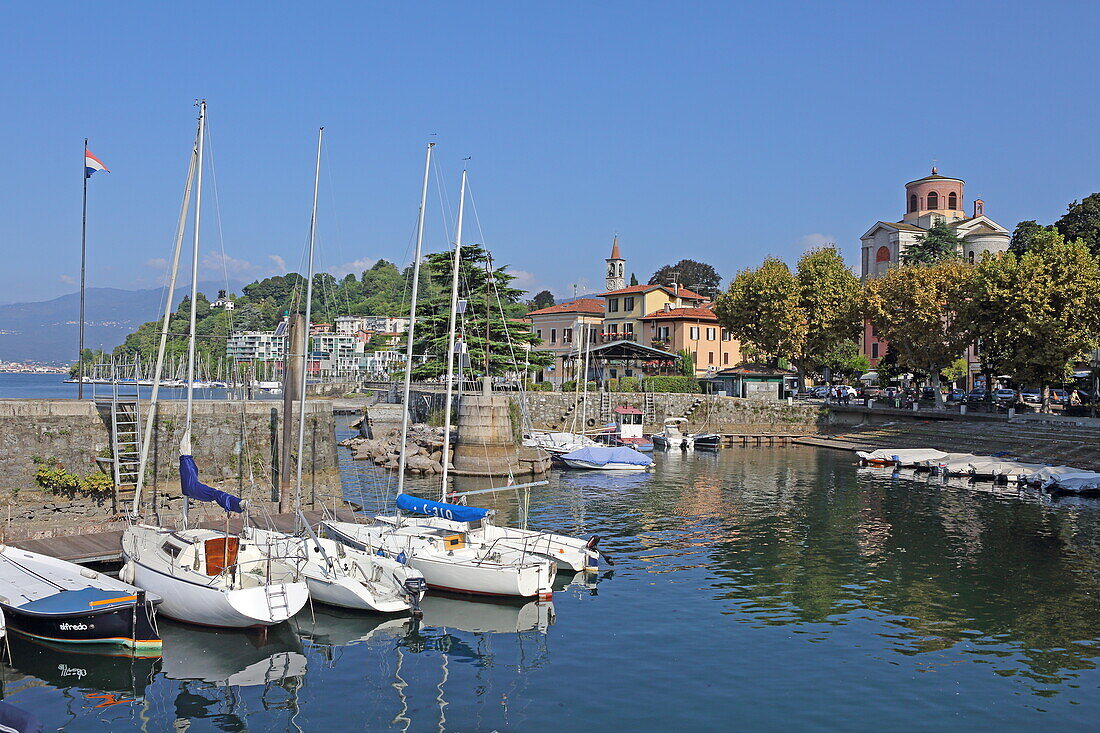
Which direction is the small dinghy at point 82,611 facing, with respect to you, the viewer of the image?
facing away from the viewer and to the left of the viewer

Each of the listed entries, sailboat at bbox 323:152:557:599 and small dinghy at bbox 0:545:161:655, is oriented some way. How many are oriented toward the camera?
0

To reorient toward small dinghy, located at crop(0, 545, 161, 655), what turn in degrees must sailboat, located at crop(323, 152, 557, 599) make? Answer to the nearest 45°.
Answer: approximately 90° to its left

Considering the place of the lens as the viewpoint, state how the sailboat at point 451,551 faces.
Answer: facing away from the viewer and to the left of the viewer

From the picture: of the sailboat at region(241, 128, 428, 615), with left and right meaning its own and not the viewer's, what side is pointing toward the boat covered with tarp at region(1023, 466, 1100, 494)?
right

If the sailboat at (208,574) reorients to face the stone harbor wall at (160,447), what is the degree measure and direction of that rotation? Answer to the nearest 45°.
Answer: approximately 45° to its right

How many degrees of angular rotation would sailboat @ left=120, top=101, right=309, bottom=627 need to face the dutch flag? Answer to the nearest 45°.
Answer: approximately 45° to its right

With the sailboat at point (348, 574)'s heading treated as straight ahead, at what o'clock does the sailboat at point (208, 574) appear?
the sailboat at point (208, 574) is roughly at 10 o'clock from the sailboat at point (348, 574).

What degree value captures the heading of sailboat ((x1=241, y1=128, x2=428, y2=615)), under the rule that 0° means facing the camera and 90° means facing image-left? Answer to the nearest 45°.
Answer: approximately 135°

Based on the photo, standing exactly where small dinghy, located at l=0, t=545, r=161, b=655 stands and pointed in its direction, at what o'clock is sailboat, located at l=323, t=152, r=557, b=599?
The sailboat is roughly at 4 o'clock from the small dinghy.

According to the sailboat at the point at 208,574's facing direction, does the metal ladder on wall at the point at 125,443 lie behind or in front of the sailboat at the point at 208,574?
in front

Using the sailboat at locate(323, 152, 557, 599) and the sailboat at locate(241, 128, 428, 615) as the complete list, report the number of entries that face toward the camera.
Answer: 0

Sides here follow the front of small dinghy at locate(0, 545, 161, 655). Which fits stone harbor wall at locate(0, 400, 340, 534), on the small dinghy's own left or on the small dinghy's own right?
on the small dinghy's own right

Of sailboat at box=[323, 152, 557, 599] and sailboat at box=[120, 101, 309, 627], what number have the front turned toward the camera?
0

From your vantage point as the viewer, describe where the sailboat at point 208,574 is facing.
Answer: facing away from the viewer and to the left of the viewer
